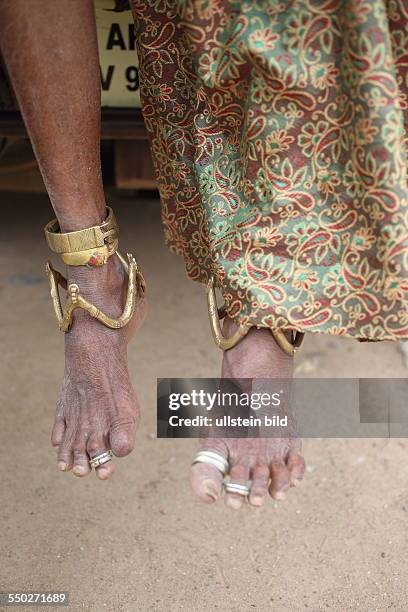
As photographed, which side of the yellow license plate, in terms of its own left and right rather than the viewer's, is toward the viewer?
front
